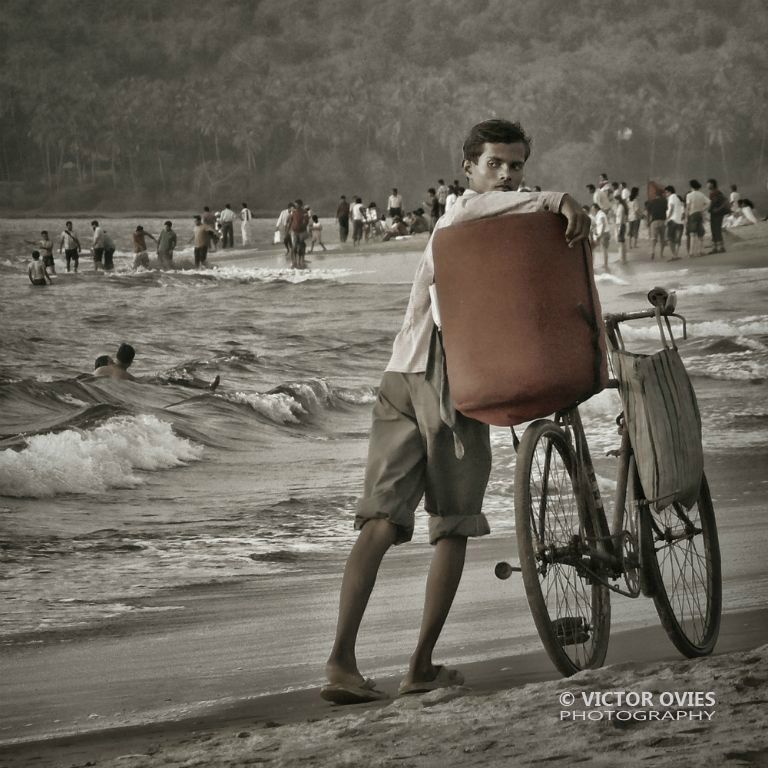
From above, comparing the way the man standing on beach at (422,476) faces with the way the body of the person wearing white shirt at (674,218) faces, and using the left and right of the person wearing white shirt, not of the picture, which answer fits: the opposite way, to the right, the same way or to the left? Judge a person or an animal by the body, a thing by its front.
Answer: the opposite way

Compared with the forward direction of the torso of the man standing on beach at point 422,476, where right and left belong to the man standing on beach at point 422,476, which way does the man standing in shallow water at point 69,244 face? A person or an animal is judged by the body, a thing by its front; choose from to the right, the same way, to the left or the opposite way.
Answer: to the right
